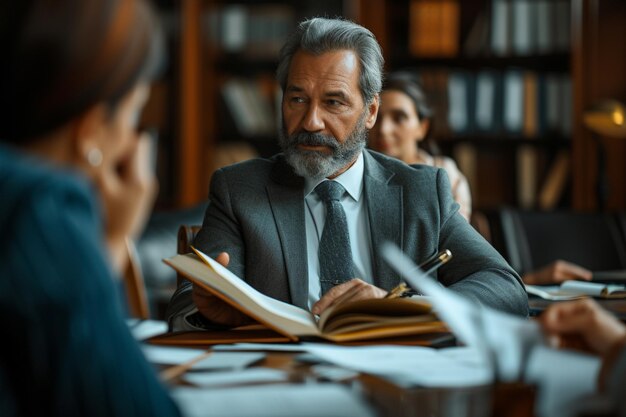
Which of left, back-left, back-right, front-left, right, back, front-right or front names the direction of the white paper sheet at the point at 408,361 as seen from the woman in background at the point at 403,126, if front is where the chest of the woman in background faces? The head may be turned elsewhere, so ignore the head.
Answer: front-left

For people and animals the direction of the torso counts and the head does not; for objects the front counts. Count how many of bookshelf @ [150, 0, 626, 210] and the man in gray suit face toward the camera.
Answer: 2

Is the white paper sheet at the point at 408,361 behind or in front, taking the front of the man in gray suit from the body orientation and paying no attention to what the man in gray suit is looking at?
in front

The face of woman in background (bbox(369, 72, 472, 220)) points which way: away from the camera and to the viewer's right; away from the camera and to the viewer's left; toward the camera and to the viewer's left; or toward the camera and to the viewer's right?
toward the camera and to the viewer's left

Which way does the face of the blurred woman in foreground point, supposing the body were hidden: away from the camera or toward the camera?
away from the camera

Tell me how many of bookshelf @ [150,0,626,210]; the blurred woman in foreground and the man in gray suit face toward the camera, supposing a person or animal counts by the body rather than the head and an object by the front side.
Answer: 2

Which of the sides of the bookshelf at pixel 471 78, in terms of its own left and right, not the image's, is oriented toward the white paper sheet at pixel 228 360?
front

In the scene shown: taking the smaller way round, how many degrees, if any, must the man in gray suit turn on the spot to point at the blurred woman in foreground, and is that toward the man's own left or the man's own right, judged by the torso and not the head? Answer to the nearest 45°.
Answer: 0° — they already face them

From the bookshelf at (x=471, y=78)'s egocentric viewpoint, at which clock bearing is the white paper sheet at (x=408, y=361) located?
The white paper sheet is roughly at 12 o'clock from the bookshelf.

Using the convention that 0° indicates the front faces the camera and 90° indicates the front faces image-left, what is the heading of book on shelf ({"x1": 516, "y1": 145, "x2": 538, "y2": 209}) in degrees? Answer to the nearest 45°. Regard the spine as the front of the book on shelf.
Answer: approximately 0°

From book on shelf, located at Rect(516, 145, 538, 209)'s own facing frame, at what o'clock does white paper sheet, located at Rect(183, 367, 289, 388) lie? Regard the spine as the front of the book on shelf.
The white paper sheet is roughly at 12 o'clock from the book on shelf.

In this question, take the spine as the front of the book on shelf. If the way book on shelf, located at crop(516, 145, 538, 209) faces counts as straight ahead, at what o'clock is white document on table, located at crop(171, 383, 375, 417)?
The white document on table is roughly at 12 o'clock from the book on shelf.

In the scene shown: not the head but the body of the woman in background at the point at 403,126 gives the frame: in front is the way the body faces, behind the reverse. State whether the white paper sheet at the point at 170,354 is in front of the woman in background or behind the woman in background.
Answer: in front
